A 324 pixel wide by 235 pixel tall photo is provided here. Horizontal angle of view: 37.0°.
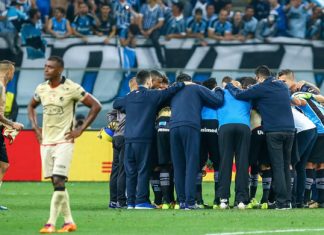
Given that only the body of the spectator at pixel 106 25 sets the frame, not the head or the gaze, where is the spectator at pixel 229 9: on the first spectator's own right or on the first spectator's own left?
on the first spectator's own left

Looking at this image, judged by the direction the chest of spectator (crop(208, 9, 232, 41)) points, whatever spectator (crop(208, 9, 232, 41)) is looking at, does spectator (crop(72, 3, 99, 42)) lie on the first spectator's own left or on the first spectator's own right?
on the first spectator's own right

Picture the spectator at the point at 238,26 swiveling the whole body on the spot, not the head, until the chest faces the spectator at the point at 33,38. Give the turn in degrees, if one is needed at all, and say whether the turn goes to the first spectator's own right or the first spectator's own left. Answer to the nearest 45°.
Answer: approximately 90° to the first spectator's own right

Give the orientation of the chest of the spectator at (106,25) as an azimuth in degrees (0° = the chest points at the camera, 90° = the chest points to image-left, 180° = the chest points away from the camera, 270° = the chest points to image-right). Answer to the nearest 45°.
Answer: approximately 0°

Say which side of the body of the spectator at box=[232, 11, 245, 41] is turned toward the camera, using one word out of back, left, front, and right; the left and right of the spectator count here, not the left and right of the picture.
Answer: front

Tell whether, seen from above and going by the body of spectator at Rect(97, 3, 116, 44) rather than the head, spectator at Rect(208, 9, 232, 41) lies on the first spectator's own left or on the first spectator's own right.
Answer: on the first spectator's own left

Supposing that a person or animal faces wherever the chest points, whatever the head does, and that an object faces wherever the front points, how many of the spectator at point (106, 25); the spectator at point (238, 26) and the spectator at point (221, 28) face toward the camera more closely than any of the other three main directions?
3

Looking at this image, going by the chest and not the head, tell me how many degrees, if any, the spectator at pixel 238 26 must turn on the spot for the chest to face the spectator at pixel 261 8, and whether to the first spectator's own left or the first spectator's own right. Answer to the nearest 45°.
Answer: approximately 135° to the first spectator's own left

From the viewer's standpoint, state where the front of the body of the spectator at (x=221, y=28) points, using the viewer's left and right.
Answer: facing the viewer

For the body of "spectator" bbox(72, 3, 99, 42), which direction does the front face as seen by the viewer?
toward the camera

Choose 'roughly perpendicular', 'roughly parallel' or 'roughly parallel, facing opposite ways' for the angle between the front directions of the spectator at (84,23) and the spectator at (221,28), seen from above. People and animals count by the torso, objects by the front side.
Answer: roughly parallel
